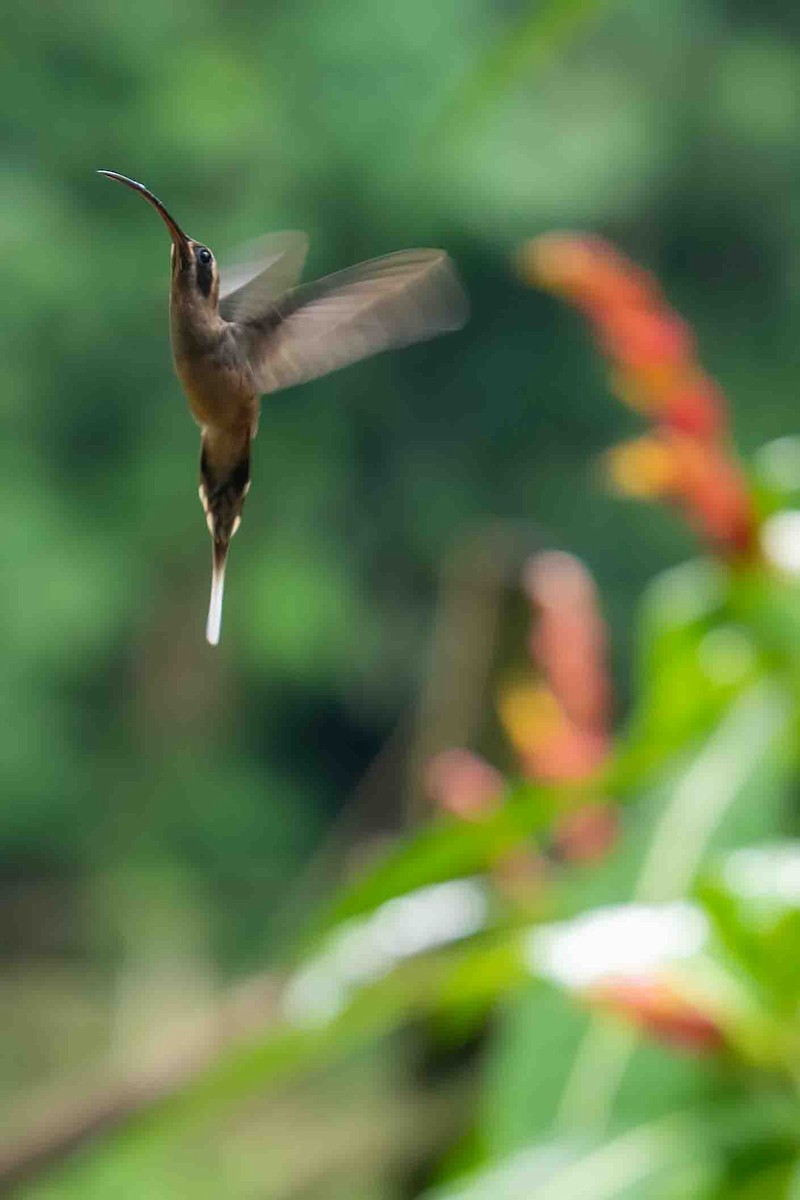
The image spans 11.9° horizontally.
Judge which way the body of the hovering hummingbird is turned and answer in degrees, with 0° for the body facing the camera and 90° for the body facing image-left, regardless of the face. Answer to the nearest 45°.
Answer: approximately 90°
